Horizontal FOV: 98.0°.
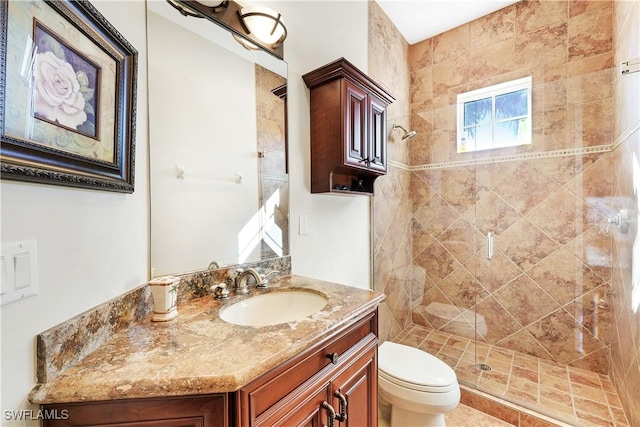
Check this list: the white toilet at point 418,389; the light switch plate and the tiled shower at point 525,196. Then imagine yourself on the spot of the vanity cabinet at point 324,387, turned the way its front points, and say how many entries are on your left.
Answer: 2

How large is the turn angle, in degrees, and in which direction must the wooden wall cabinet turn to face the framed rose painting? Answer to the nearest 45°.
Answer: approximately 90° to its right

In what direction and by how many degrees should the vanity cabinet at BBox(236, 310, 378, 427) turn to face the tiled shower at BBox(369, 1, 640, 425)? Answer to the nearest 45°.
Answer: approximately 90° to its left

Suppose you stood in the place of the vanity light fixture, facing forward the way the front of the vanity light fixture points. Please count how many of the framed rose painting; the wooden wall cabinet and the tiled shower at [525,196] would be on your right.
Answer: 1

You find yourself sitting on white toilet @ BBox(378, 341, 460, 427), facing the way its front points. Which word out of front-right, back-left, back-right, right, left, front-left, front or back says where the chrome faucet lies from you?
right

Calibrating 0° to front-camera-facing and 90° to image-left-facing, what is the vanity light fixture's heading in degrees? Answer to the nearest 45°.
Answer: approximately 315°

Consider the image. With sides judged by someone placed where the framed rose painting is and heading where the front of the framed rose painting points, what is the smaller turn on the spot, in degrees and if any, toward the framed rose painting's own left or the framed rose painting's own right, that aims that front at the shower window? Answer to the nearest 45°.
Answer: approximately 45° to the framed rose painting's own left

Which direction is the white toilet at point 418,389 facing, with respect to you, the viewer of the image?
facing the viewer and to the right of the viewer
